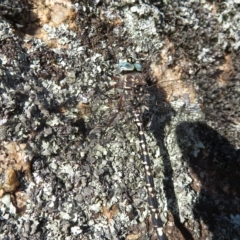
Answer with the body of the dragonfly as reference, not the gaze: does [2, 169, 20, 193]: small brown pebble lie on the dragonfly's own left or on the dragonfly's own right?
on the dragonfly's own left

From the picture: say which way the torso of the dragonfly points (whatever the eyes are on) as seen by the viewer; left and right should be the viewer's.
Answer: facing away from the viewer
